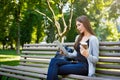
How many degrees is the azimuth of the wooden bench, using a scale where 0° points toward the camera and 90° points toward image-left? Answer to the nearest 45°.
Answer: approximately 45°

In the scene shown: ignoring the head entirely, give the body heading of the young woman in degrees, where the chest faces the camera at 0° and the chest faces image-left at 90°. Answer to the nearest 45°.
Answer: approximately 45°

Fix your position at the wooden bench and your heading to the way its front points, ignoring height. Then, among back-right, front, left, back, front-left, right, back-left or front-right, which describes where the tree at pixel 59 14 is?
back-right

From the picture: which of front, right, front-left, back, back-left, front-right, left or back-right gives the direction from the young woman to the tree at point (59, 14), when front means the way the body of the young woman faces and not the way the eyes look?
back-right
